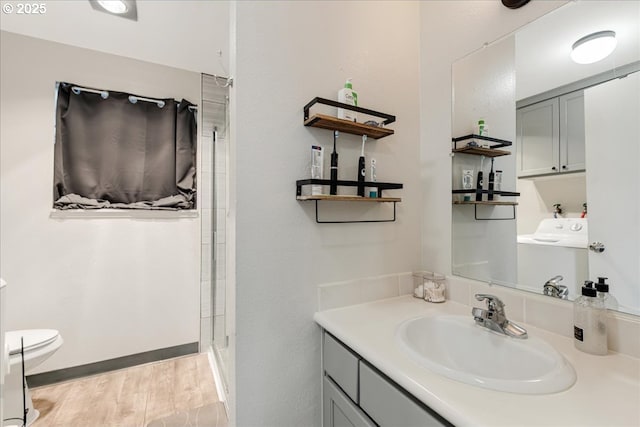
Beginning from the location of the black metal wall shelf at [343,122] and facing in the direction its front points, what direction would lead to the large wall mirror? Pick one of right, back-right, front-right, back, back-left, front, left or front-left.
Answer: front-left

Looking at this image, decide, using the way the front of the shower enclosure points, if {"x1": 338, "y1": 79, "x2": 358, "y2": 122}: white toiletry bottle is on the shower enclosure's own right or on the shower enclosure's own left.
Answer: on the shower enclosure's own left

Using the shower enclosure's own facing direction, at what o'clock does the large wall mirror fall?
The large wall mirror is roughly at 8 o'clock from the shower enclosure.

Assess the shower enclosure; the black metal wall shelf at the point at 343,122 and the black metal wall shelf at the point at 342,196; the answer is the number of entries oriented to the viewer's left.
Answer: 1

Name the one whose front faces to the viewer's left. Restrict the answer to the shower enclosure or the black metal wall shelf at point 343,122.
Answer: the shower enclosure

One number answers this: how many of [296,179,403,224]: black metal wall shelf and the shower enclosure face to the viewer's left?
1

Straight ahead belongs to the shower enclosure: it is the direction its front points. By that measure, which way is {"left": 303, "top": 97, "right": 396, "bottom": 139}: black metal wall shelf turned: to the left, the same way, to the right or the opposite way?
to the left

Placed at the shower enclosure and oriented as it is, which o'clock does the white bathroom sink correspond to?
The white bathroom sink is roughly at 8 o'clock from the shower enclosure.

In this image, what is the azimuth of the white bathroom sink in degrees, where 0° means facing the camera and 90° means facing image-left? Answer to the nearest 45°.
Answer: approximately 45°

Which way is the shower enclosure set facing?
to the viewer's left
